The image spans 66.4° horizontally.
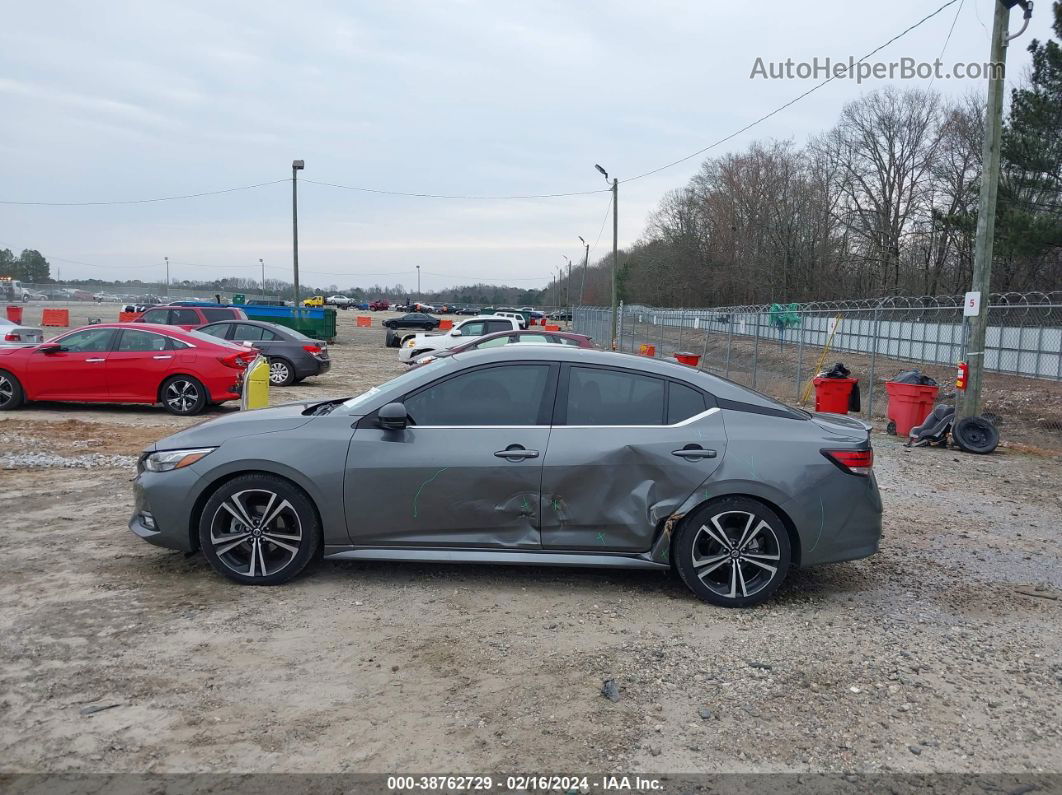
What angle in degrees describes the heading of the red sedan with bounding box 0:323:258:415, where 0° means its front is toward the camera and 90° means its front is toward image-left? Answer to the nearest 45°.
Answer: approximately 90°

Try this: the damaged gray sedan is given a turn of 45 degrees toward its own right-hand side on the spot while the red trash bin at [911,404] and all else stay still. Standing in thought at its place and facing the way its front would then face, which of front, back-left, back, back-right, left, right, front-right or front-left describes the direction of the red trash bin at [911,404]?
right

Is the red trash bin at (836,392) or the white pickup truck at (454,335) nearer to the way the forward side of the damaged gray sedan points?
the white pickup truck

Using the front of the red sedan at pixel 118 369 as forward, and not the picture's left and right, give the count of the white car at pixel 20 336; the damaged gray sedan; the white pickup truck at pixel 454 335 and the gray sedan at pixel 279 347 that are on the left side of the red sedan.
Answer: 1

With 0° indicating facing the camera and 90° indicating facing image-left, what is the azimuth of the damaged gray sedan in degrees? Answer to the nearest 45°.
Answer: approximately 90°

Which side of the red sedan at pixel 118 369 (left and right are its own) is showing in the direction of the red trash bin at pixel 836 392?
back

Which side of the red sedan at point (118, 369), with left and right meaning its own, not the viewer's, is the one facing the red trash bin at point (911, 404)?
back

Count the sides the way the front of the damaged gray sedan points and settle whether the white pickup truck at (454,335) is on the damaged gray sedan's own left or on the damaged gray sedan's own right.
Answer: on the damaged gray sedan's own right

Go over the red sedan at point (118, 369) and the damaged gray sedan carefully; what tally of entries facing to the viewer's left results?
2

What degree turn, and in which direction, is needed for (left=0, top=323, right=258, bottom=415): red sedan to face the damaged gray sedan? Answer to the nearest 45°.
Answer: approximately 90° to its left

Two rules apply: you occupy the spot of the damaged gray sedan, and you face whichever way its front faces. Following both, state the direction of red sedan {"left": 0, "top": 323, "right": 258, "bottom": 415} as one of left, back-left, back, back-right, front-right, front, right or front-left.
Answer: front-right
